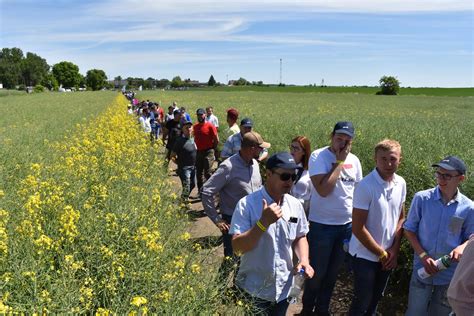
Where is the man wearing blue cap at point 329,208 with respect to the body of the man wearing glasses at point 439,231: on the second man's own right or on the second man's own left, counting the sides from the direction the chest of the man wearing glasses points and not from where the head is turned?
on the second man's own right

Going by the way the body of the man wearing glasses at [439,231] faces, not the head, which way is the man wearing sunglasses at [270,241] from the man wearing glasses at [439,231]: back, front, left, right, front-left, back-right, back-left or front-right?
front-right

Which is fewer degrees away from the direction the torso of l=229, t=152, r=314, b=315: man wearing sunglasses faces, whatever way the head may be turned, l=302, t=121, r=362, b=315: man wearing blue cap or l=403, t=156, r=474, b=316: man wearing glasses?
the man wearing glasses

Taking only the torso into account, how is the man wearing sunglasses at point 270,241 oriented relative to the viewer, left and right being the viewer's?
facing the viewer and to the right of the viewer

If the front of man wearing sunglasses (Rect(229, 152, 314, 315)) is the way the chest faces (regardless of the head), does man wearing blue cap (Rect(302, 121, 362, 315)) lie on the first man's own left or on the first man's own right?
on the first man's own left

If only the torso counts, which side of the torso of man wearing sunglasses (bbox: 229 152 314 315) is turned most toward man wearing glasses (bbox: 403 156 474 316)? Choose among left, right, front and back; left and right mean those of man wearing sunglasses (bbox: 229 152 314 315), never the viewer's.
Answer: left

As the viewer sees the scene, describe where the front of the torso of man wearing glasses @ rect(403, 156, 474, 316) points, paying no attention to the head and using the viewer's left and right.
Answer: facing the viewer

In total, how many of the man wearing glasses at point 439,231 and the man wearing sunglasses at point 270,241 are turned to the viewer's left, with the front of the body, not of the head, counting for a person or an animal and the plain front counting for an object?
0
